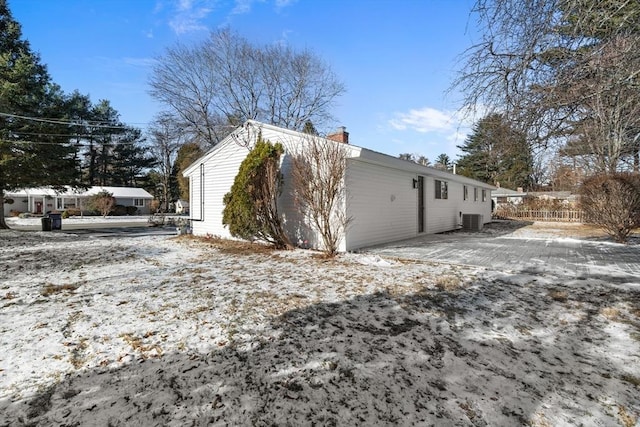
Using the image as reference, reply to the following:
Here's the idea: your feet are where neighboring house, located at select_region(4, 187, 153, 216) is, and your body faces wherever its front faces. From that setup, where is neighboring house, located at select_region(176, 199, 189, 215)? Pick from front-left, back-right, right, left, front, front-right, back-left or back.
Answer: left

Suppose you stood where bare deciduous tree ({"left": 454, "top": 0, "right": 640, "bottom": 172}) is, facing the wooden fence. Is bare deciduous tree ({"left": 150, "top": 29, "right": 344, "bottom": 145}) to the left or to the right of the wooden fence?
left

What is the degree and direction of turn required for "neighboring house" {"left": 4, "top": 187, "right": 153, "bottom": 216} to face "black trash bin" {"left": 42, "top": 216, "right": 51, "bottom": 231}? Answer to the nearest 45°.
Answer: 0° — it already faces it

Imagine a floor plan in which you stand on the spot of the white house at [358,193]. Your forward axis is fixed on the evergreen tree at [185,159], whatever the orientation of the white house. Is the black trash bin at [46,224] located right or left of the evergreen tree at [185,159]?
left

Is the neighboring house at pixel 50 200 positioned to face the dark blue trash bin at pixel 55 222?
yes

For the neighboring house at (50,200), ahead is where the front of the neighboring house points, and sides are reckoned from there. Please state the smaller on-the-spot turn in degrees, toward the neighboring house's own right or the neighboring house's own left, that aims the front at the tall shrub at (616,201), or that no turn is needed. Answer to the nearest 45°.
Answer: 0° — it already faces it

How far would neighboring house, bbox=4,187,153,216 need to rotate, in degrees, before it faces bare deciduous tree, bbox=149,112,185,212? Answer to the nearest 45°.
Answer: approximately 45° to its left

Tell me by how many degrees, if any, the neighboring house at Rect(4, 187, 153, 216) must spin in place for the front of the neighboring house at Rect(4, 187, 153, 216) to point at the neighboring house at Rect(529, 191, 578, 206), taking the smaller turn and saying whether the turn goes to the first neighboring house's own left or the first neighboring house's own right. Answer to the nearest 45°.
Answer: approximately 45° to the first neighboring house's own left

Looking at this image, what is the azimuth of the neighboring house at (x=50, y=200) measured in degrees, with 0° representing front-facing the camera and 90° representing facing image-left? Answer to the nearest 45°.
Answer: approximately 0°
